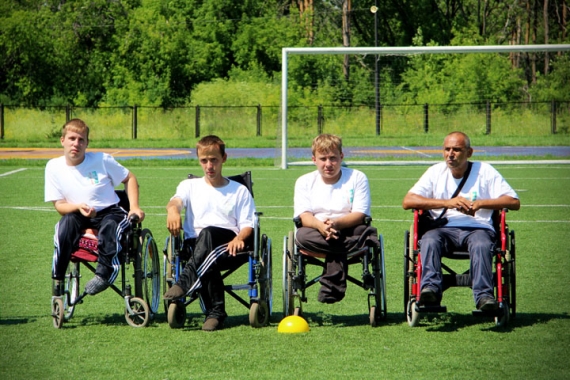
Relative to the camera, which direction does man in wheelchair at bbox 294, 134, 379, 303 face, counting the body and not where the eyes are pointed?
toward the camera

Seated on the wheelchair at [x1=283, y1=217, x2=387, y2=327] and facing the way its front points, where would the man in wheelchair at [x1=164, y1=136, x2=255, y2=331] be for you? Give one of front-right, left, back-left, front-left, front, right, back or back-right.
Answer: right

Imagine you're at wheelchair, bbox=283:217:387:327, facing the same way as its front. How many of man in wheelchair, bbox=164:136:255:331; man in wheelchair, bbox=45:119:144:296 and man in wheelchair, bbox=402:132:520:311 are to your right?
2

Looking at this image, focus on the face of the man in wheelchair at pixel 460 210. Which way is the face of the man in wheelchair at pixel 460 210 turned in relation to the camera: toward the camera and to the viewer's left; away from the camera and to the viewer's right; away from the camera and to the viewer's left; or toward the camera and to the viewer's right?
toward the camera and to the viewer's left

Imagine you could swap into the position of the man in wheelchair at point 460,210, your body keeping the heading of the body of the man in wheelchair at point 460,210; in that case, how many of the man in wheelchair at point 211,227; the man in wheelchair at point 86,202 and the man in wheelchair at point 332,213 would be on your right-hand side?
3

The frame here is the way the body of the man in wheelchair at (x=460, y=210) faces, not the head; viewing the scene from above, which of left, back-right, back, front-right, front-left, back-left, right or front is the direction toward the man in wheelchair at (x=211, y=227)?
right

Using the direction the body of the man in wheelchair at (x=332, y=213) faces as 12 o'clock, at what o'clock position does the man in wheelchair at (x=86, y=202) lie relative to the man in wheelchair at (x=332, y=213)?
the man in wheelchair at (x=86, y=202) is roughly at 3 o'clock from the man in wheelchair at (x=332, y=213).

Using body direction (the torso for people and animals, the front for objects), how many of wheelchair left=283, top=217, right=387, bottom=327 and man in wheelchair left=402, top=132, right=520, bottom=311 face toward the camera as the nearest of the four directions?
2

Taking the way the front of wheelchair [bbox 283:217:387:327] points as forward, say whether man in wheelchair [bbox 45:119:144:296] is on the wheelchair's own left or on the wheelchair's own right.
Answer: on the wheelchair's own right

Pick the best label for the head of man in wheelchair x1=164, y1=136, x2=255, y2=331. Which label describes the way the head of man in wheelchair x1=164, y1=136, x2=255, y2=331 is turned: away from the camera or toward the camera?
toward the camera

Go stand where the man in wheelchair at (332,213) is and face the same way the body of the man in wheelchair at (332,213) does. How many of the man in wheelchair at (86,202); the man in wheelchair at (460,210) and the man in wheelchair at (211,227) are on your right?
2

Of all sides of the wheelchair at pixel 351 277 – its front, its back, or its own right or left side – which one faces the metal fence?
back

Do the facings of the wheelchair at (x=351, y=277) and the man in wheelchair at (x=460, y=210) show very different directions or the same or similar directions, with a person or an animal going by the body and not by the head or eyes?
same or similar directions

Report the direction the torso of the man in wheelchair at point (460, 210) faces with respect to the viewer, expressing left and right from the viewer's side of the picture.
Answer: facing the viewer
